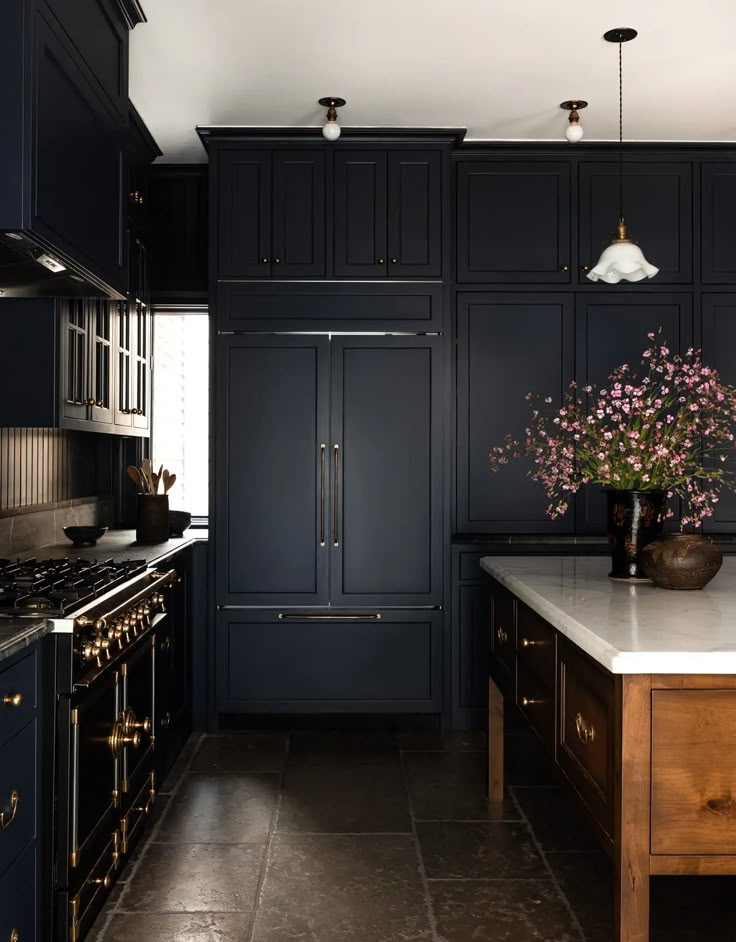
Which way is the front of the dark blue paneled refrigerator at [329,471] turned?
toward the camera

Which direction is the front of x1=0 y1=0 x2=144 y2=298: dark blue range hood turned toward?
to the viewer's right

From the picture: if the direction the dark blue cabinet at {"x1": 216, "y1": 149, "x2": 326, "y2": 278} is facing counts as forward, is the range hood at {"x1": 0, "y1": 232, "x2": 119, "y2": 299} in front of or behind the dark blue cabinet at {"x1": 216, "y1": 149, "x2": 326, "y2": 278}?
in front

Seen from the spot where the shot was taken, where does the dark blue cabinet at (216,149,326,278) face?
facing the viewer

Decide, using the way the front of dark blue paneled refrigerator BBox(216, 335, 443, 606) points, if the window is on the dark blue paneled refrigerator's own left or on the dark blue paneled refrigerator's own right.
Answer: on the dark blue paneled refrigerator's own right

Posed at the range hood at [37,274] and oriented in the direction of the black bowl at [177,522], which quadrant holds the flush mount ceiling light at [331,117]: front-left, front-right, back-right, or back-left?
front-right

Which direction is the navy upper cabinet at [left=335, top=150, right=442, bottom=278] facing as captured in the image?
toward the camera

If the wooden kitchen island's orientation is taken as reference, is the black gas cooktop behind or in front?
in front

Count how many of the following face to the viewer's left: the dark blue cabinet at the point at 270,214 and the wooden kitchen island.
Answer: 1

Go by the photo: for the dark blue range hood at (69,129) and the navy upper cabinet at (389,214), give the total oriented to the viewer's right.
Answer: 1

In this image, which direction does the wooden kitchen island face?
to the viewer's left

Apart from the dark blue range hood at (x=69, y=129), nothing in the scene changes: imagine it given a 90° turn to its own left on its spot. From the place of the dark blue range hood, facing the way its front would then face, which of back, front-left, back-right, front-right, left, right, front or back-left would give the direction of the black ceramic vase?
right

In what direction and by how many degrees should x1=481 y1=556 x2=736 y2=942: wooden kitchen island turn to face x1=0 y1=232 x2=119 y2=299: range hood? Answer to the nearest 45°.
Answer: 0° — it already faces it
